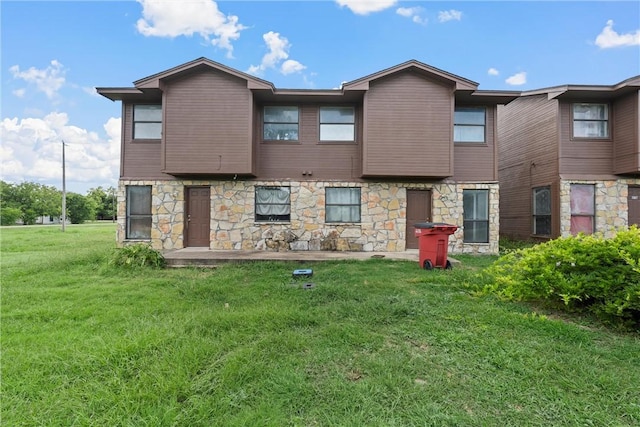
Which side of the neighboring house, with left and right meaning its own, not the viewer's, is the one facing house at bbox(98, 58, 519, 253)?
right

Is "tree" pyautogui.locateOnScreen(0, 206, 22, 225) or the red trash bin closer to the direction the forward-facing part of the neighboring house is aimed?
the red trash bin

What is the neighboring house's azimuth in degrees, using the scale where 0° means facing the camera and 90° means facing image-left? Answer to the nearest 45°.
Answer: approximately 315°

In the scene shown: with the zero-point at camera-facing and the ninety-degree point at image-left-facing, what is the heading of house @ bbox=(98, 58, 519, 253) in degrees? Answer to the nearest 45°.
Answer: approximately 0°

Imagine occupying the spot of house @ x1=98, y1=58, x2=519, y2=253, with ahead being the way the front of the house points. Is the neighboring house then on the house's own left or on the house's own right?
on the house's own left

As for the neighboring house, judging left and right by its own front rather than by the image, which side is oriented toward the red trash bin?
right

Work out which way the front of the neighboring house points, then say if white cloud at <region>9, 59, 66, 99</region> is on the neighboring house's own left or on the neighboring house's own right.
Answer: on the neighboring house's own right

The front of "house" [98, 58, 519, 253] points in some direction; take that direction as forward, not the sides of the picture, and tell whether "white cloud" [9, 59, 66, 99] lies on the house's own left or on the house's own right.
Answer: on the house's own right

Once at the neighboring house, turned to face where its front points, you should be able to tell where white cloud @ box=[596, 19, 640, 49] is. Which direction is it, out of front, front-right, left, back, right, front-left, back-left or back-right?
back-left

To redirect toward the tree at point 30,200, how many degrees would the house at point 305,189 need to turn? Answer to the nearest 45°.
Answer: approximately 135° to its right
